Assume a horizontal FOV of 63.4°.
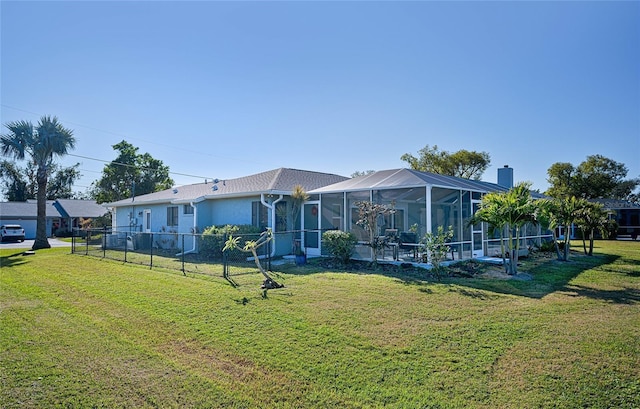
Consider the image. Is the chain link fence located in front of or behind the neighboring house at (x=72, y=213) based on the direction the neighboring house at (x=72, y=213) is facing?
in front

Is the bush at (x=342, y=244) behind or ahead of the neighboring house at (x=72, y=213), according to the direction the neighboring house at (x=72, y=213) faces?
ahead

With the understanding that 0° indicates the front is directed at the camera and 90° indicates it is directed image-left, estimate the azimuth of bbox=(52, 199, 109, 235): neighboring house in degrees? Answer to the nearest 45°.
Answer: approximately 315°

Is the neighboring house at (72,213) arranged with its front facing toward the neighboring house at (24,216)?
no

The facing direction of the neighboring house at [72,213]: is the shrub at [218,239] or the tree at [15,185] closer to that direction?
the shrub

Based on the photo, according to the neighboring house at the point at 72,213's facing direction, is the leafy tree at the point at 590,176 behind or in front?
in front

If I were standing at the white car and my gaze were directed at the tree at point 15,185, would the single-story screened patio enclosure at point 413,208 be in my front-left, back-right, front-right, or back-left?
back-right

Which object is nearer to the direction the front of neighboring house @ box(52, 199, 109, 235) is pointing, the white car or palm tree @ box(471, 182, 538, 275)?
the palm tree

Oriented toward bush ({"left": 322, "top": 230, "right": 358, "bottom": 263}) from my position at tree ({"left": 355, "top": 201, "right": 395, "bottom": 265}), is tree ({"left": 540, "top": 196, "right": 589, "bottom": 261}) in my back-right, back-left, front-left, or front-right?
back-right

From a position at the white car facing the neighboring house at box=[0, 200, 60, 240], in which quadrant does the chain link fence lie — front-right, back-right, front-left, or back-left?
back-right

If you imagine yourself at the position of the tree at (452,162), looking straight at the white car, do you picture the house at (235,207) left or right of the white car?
left
